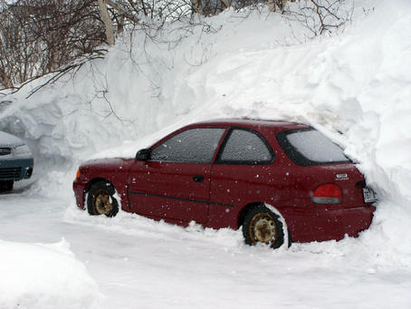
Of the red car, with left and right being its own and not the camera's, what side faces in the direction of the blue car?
front

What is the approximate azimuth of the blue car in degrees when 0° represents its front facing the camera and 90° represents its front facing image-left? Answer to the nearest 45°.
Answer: approximately 315°

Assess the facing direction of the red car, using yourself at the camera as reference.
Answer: facing away from the viewer and to the left of the viewer

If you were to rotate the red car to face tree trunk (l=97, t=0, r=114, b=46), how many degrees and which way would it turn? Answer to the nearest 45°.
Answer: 0° — it already faces it

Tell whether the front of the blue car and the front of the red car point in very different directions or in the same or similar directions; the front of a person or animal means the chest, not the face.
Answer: very different directions
